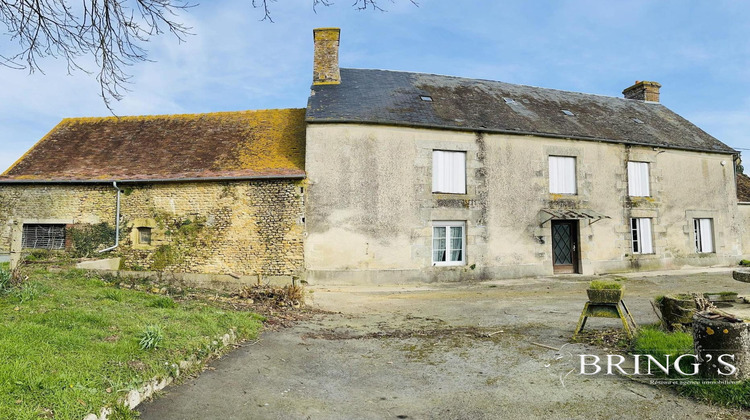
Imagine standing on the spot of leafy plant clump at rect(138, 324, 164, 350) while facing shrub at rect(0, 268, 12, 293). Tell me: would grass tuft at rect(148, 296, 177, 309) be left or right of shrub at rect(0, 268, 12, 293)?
right

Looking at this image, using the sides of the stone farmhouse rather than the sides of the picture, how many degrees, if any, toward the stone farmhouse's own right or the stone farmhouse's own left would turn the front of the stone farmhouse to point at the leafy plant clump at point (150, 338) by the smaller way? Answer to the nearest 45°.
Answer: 0° — it already faces it

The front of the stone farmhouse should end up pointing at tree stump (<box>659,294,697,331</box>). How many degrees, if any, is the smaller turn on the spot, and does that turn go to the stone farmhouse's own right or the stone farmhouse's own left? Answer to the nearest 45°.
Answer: approximately 45° to the stone farmhouse's own left

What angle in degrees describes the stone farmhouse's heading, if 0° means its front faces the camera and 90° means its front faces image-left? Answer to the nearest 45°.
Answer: approximately 0°

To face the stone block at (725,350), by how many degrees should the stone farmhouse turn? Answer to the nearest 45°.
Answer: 0° — it already faces it

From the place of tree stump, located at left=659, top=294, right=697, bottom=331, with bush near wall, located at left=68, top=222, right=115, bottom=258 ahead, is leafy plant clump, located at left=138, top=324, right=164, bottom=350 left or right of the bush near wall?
left

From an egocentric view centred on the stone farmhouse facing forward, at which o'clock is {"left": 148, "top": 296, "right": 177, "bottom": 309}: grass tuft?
The grass tuft is roughly at 1 o'clock from the stone farmhouse.
